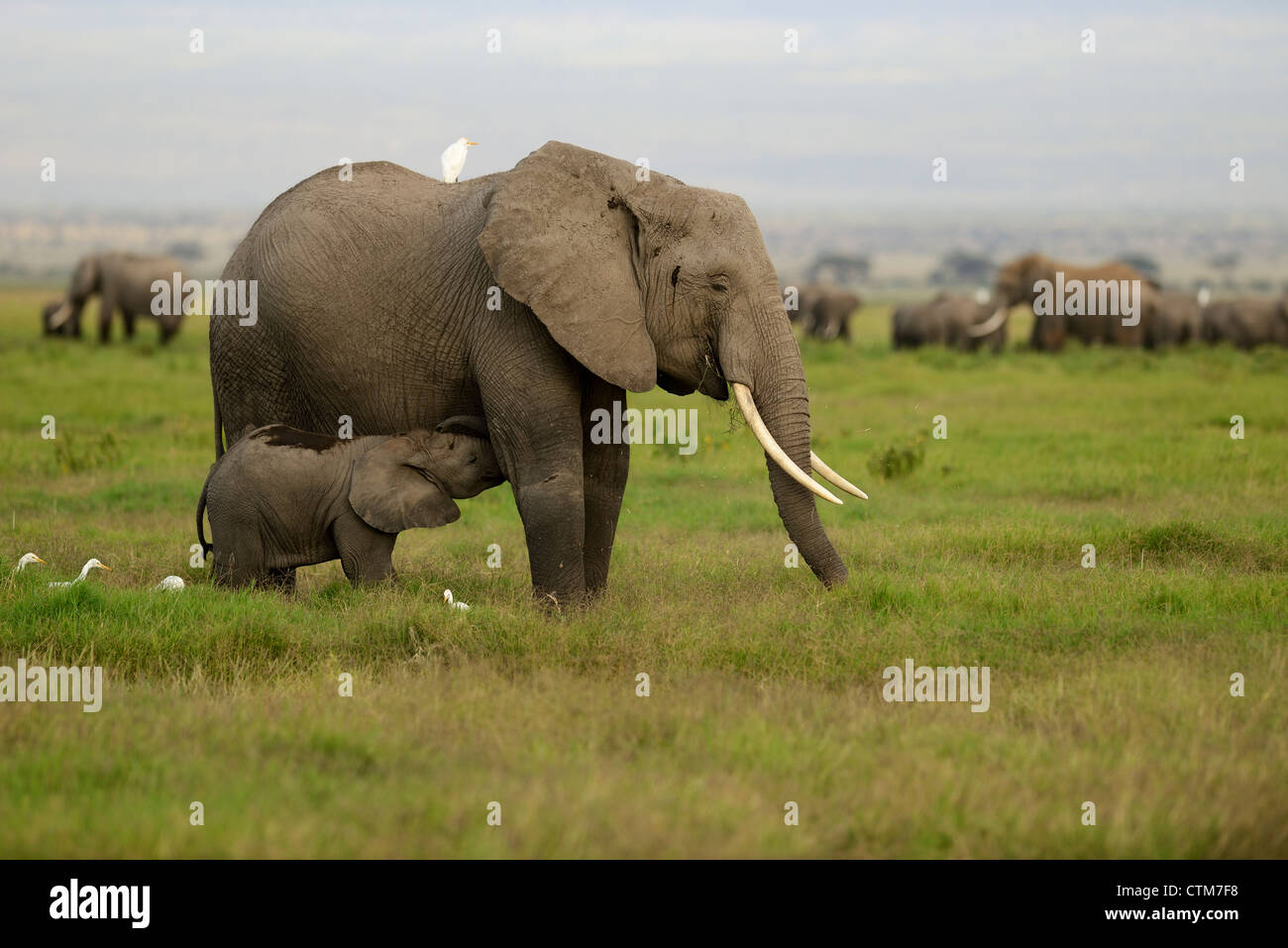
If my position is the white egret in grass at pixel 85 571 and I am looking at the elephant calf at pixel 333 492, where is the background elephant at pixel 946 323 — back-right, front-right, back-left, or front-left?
front-left

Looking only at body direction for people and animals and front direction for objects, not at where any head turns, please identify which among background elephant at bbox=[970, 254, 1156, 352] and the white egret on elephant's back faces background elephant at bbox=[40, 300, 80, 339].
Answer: background elephant at bbox=[970, 254, 1156, 352]

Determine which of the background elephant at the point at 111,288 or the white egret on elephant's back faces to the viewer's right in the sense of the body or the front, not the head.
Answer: the white egret on elephant's back

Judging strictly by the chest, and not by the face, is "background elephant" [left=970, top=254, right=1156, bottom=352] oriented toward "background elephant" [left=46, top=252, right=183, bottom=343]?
yes

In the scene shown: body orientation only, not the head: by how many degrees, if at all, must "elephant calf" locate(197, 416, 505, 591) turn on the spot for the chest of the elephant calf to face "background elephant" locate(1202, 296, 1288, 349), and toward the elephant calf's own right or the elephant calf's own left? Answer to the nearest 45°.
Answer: approximately 45° to the elephant calf's own left

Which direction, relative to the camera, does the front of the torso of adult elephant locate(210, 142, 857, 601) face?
to the viewer's right

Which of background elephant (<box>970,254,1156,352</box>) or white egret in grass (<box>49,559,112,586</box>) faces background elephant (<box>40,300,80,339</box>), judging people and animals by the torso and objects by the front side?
background elephant (<box>970,254,1156,352</box>)

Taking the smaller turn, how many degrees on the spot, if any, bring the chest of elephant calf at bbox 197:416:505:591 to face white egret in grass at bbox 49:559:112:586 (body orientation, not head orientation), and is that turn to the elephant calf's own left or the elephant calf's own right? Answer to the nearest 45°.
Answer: approximately 180°

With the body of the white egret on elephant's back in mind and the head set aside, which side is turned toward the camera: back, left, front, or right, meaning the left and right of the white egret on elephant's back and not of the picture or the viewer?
right

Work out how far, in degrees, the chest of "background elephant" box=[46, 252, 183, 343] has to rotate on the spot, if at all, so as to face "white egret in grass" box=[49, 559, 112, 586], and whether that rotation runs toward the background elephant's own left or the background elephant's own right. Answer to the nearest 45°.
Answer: approximately 90° to the background elephant's own left

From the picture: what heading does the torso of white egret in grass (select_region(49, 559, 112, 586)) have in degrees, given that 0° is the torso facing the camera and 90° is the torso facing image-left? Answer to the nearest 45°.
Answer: approximately 270°

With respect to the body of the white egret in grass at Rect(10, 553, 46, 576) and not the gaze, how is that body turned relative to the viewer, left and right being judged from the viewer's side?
facing to the right of the viewer
